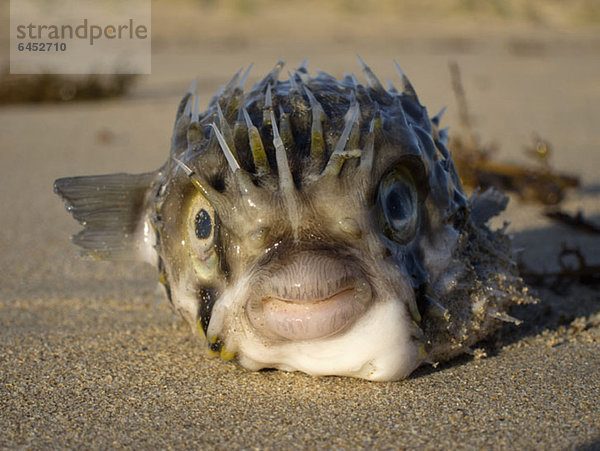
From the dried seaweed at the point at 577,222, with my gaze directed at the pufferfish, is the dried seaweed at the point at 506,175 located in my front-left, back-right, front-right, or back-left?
back-right

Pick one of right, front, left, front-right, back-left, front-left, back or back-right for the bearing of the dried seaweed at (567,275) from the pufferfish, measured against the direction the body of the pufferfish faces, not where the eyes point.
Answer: back-left

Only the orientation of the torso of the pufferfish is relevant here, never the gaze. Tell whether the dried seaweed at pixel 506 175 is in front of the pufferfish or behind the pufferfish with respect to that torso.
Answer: behind

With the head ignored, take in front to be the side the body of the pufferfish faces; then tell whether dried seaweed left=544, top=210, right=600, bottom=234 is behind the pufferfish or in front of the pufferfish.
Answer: behind

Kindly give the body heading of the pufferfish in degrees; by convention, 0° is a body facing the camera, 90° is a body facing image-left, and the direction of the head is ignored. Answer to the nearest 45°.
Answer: approximately 0°
